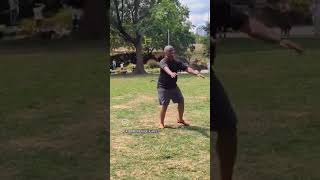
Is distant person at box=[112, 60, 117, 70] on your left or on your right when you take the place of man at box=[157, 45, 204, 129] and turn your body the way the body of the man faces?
on your right

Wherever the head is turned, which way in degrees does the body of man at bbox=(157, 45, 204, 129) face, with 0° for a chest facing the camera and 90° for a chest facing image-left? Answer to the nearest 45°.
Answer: approximately 315°
